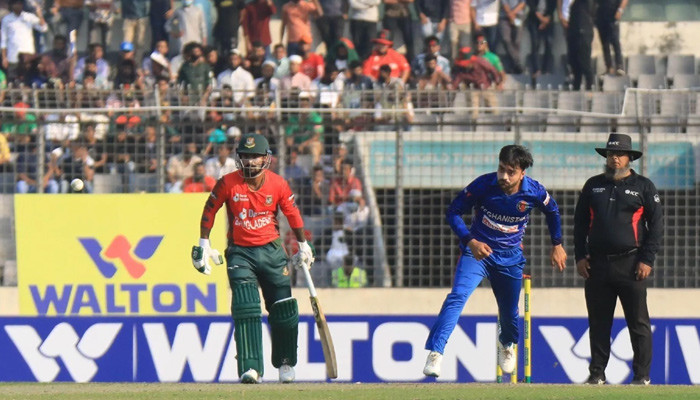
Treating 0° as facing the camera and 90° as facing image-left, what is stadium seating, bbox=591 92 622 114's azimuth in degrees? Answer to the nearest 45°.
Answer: approximately 0°

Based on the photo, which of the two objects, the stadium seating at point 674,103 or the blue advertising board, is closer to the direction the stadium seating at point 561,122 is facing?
the blue advertising board

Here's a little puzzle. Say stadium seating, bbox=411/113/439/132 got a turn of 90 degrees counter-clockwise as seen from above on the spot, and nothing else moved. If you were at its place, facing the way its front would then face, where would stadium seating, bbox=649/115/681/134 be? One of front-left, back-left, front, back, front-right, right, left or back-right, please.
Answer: front

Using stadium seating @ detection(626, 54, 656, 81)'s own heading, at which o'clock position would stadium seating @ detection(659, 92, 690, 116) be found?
stadium seating @ detection(659, 92, 690, 116) is roughly at 12 o'clock from stadium seating @ detection(626, 54, 656, 81).

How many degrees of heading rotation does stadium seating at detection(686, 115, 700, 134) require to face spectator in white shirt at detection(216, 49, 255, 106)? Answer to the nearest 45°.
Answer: approximately 135° to its right

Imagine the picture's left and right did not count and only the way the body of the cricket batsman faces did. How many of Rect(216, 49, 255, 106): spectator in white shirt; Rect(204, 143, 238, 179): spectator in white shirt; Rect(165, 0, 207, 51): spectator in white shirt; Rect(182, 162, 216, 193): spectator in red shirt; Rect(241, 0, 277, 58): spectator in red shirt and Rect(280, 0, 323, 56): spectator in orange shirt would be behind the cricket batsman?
6

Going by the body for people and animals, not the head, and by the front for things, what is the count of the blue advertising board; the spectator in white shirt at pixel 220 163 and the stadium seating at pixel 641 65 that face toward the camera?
3

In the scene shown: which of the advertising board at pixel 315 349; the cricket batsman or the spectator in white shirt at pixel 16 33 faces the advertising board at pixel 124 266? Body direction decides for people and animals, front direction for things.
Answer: the spectator in white shirt

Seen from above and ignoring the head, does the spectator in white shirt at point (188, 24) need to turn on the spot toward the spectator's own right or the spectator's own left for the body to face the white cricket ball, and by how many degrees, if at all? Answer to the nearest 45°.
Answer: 0° — they already face it
